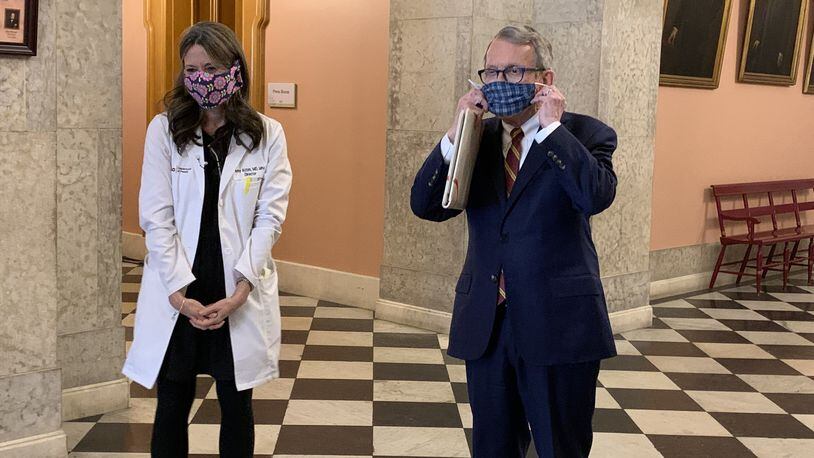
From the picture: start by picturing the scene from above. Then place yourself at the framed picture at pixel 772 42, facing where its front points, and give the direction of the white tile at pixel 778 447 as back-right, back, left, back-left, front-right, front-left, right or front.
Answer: front

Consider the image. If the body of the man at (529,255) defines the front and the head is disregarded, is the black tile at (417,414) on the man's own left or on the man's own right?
on the man's own right

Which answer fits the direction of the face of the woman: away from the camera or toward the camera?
toward the camera

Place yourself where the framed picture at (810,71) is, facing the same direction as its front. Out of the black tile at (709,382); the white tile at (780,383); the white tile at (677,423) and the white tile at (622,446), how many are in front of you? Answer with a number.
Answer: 4

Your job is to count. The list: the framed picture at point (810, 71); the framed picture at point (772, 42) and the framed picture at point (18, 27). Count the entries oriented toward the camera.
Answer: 3

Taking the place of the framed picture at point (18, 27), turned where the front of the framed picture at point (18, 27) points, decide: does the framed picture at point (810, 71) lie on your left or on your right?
on your left

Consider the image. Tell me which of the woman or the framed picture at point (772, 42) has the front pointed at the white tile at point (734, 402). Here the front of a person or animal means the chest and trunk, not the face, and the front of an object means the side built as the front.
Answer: the framed picture

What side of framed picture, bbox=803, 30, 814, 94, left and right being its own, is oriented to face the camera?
front

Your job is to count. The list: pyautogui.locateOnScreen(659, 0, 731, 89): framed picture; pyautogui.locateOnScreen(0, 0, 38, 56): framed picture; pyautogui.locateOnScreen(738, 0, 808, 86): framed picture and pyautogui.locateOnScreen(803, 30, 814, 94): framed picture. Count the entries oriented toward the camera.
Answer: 4

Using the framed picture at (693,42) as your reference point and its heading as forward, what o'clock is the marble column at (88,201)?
The marble column is roughly at 1 o'clock from the framed picture.

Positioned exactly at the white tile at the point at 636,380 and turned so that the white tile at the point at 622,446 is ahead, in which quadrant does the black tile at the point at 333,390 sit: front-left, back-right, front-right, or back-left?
front-right

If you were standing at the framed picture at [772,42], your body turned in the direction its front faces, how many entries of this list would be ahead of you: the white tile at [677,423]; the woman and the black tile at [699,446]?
3

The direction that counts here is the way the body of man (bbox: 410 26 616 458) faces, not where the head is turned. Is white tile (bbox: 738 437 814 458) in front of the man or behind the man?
behind

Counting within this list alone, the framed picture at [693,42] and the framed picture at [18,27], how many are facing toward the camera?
2

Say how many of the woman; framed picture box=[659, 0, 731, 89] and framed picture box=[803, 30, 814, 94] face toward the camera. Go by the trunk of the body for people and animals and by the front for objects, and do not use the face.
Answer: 3

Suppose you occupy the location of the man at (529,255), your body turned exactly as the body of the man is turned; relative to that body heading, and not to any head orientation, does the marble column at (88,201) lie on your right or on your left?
on your right

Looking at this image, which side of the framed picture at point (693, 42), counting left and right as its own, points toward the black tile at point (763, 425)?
front

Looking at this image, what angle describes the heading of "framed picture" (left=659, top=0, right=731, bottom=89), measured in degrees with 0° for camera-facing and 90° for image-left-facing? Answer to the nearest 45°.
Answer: approximately 0°

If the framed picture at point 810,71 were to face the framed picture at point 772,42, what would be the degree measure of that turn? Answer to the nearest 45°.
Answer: approximately 45° to its right

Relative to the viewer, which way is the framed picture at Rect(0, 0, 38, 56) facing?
toward the camera

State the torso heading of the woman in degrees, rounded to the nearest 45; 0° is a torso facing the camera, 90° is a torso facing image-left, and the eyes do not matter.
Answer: approximately 0°

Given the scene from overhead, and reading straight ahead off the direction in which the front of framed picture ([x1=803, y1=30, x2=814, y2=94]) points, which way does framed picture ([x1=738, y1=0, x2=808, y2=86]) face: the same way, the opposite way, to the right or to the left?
the same way

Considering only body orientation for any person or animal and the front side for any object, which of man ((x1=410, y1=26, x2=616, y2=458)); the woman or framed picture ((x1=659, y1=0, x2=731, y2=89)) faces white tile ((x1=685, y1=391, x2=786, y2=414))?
the framed picture
